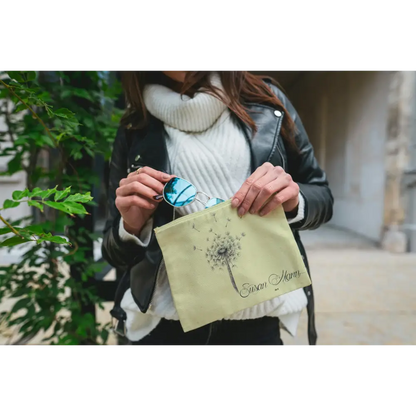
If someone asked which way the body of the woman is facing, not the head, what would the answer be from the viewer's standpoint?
toward the camera
